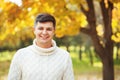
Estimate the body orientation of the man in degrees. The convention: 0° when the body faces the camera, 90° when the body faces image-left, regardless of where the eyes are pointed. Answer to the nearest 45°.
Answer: approximately 0°

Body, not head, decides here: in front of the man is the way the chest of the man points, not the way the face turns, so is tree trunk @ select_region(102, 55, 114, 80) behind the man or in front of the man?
behind
